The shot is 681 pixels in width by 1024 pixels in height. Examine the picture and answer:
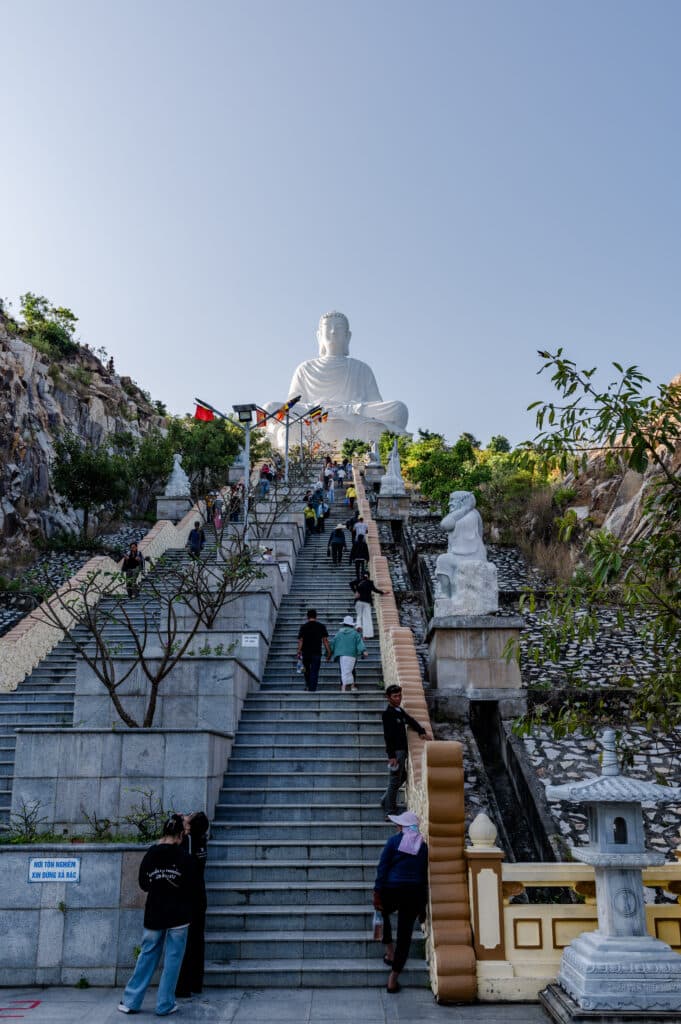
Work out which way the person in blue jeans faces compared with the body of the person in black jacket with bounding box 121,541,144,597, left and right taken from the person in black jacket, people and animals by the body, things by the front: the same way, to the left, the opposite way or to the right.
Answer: the opposite way

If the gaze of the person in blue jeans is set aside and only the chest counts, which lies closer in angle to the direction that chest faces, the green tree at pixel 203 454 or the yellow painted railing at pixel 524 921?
the green tree

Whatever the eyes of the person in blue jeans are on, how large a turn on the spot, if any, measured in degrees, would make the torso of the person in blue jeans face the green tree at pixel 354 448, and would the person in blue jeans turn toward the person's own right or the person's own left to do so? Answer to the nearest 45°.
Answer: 0° — they already face it

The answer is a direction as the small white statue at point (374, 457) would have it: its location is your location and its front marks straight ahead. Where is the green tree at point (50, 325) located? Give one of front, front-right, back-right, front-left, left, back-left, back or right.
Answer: front-right

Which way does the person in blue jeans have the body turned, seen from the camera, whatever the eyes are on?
away from the camera

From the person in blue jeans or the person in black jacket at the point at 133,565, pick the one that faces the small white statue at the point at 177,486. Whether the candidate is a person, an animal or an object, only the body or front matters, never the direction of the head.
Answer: the person in blue jeans

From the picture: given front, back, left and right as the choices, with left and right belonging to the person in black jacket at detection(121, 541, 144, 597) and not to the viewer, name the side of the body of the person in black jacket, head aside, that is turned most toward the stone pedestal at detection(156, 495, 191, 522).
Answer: back

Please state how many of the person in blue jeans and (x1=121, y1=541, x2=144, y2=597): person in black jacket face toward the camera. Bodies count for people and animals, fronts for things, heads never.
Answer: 1

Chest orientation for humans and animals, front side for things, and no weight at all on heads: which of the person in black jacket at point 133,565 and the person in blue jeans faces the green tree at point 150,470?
the person in blue jeans
